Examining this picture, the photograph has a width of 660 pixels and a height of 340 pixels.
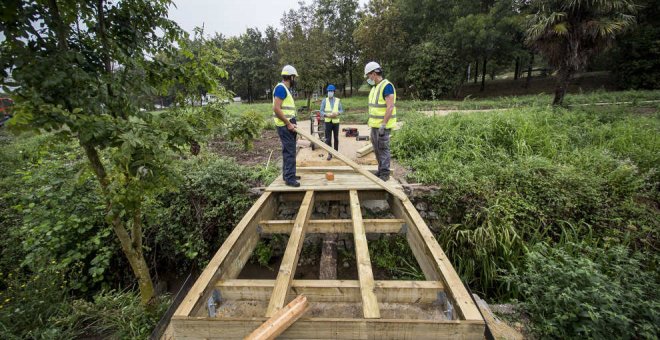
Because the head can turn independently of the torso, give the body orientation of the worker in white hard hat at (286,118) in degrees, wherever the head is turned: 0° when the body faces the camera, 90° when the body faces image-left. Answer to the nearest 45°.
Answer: approximately 270°

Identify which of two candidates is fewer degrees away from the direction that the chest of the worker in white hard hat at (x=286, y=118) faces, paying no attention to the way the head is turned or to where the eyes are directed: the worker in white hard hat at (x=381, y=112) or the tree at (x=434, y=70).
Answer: the worker in white hard hat

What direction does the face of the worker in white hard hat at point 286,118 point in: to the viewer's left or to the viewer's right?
to the viewer's right

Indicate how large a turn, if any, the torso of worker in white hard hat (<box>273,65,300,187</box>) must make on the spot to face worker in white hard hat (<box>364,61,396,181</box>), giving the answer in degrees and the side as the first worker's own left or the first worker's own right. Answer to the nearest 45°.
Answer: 0° — they already face them

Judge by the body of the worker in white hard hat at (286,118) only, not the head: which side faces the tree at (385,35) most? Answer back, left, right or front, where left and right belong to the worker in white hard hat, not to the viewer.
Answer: left

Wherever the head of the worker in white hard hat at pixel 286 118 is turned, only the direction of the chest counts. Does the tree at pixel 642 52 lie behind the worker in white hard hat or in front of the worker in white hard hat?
in front

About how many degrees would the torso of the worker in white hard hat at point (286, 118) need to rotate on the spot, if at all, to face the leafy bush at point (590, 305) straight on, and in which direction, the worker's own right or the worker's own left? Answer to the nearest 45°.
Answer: approximately 45° to the worker's own right
